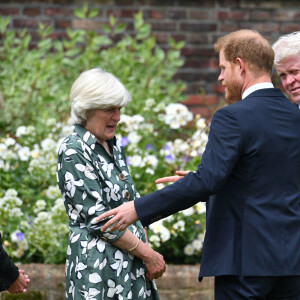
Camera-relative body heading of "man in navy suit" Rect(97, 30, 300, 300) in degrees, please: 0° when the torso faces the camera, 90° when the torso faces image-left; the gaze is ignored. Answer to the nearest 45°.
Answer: approximately 135°

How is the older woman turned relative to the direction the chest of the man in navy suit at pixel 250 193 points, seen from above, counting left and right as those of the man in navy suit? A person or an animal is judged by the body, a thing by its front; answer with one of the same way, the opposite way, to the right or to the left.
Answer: the opposite way

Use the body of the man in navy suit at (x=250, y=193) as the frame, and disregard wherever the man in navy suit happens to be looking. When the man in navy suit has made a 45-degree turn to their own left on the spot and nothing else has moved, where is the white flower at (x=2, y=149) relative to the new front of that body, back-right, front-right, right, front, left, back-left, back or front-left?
front-right

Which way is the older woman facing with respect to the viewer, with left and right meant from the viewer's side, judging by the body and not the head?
facing the viewer and to the right of the viewer

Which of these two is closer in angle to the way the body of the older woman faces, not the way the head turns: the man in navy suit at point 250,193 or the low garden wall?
the man in navy suit

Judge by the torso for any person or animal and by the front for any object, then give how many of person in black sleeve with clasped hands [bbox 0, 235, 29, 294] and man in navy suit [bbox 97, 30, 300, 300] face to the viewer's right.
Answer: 1

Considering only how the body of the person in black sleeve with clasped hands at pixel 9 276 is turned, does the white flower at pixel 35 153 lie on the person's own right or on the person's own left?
on the person's own left

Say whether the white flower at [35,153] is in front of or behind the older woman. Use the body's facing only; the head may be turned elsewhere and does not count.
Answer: behind

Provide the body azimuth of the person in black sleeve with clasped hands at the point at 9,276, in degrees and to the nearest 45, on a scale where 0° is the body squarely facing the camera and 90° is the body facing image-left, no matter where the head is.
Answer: approximately 270°

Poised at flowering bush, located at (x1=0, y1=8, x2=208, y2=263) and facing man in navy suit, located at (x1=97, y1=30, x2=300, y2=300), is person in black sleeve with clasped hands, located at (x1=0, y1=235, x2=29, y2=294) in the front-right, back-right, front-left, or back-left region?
front-right

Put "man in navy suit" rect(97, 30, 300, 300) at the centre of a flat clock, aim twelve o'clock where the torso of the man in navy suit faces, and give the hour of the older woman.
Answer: The older woman is roughly at 11 o'clock from the man in navy suit.

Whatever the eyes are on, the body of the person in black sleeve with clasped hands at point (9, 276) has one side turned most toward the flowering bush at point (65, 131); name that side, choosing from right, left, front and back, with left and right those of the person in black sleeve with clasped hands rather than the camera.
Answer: left

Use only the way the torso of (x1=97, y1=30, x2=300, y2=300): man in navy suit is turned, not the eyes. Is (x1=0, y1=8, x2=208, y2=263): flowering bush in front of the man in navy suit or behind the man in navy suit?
in front
